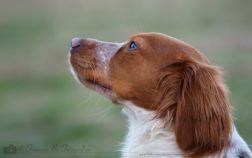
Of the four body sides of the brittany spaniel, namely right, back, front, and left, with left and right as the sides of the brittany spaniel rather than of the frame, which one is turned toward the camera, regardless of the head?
left
